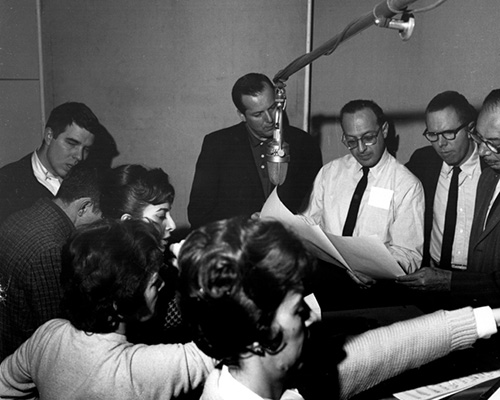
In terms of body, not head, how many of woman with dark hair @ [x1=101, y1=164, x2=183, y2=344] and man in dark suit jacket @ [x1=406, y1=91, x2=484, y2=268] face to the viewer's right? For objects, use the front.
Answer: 1

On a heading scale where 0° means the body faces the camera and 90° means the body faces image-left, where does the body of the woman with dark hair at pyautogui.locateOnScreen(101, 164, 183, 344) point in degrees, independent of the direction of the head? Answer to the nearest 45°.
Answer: approximately 270°

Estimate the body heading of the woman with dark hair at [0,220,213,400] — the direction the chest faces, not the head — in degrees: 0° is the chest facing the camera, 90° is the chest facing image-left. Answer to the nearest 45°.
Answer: approximately 225°

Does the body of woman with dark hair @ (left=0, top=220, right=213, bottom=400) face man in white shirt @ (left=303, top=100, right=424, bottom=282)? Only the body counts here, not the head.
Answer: yes

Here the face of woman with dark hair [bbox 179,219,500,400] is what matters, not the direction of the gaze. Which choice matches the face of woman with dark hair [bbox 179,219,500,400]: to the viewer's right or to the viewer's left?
to the viewer's right

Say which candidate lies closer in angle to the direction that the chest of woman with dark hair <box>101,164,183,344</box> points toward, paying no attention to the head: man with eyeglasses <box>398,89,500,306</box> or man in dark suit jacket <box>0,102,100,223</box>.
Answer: the man with eyeglasses

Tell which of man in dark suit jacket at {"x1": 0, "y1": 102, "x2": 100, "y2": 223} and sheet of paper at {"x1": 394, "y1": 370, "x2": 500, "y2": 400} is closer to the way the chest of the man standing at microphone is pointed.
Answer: the sheet of paper
